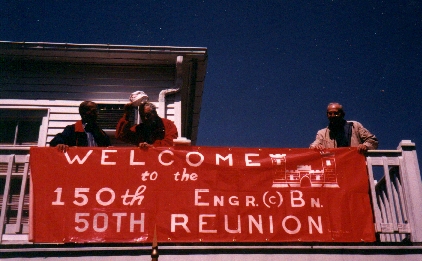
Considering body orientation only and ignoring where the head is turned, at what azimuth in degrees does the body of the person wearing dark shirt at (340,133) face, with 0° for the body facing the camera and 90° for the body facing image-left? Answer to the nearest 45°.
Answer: approximately 0°

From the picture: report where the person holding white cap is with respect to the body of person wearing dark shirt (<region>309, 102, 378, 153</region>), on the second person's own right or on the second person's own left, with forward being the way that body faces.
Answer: on the second person's own right

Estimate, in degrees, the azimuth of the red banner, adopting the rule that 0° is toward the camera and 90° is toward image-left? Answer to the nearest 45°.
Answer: approximately 0°
